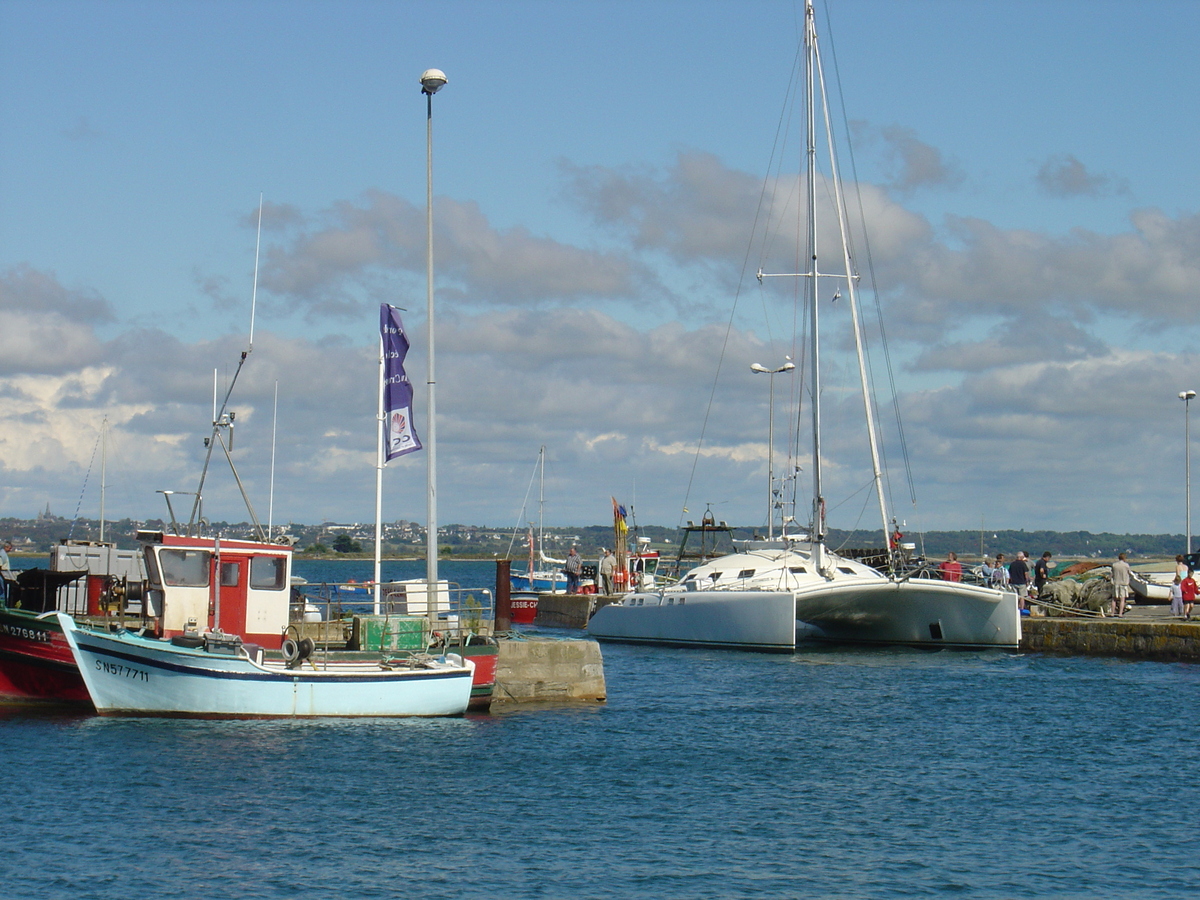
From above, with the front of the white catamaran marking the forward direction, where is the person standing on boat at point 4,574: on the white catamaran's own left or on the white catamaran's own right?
on the white catamaran's own right

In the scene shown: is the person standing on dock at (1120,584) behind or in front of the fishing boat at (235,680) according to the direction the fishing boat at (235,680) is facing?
behind

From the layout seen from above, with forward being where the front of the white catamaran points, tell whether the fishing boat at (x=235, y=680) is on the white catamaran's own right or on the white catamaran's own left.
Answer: on the white catamaran's own right

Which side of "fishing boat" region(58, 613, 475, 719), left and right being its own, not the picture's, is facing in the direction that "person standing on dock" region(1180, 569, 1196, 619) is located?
back

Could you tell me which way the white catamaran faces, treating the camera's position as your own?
facing the viewer and to the right of the viewer

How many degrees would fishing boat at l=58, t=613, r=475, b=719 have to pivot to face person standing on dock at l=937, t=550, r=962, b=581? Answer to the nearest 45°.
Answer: approximately 135° to its right

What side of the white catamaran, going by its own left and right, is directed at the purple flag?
right

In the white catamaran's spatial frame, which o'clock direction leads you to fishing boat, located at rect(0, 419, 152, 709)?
The fishing boat is roughly at 3 o'clock from the white catamaran.

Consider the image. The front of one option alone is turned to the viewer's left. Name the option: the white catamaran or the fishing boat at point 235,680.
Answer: the fishing boat

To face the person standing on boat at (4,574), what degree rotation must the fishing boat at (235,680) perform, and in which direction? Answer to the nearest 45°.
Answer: approximately 45° to its right

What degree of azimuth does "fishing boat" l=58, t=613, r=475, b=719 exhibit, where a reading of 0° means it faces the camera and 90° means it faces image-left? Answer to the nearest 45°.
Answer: approximately 90°
